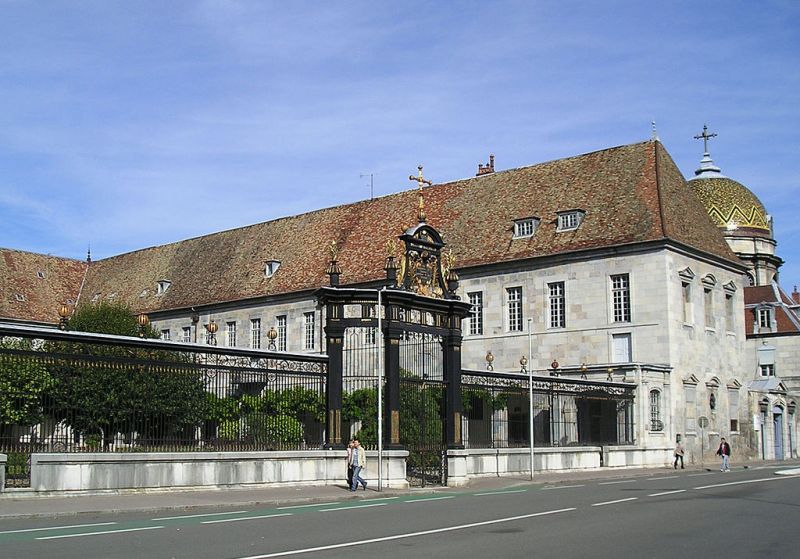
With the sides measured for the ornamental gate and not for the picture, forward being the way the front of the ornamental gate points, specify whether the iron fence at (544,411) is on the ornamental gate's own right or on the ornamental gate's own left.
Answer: on the ornamental gate's own left

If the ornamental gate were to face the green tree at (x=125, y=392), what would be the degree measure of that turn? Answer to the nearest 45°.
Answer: approximately 90° to its right

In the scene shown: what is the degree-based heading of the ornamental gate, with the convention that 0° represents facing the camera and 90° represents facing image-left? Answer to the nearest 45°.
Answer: approximately 315°

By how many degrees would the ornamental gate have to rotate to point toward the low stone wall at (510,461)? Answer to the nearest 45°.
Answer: approximately 90° to its left

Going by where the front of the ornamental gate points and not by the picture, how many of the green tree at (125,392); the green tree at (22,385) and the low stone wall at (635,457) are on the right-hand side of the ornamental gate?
2

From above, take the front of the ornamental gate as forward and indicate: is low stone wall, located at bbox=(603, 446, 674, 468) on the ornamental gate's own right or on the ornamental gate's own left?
on the ornamental gate's own left

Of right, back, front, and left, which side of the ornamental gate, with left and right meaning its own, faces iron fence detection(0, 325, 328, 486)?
right

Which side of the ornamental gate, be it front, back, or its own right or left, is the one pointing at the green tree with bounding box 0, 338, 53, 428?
right

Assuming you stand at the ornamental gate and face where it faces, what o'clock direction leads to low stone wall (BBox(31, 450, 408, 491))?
The low stone wall is roughly at 3 o'clock from the ornamental gate.

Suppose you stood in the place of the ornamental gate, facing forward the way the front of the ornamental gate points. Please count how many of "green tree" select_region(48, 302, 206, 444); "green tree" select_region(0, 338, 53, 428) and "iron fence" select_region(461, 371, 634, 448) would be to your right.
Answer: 2
